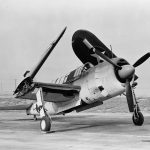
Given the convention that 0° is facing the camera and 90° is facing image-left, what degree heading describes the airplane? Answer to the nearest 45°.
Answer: approximately 315°
